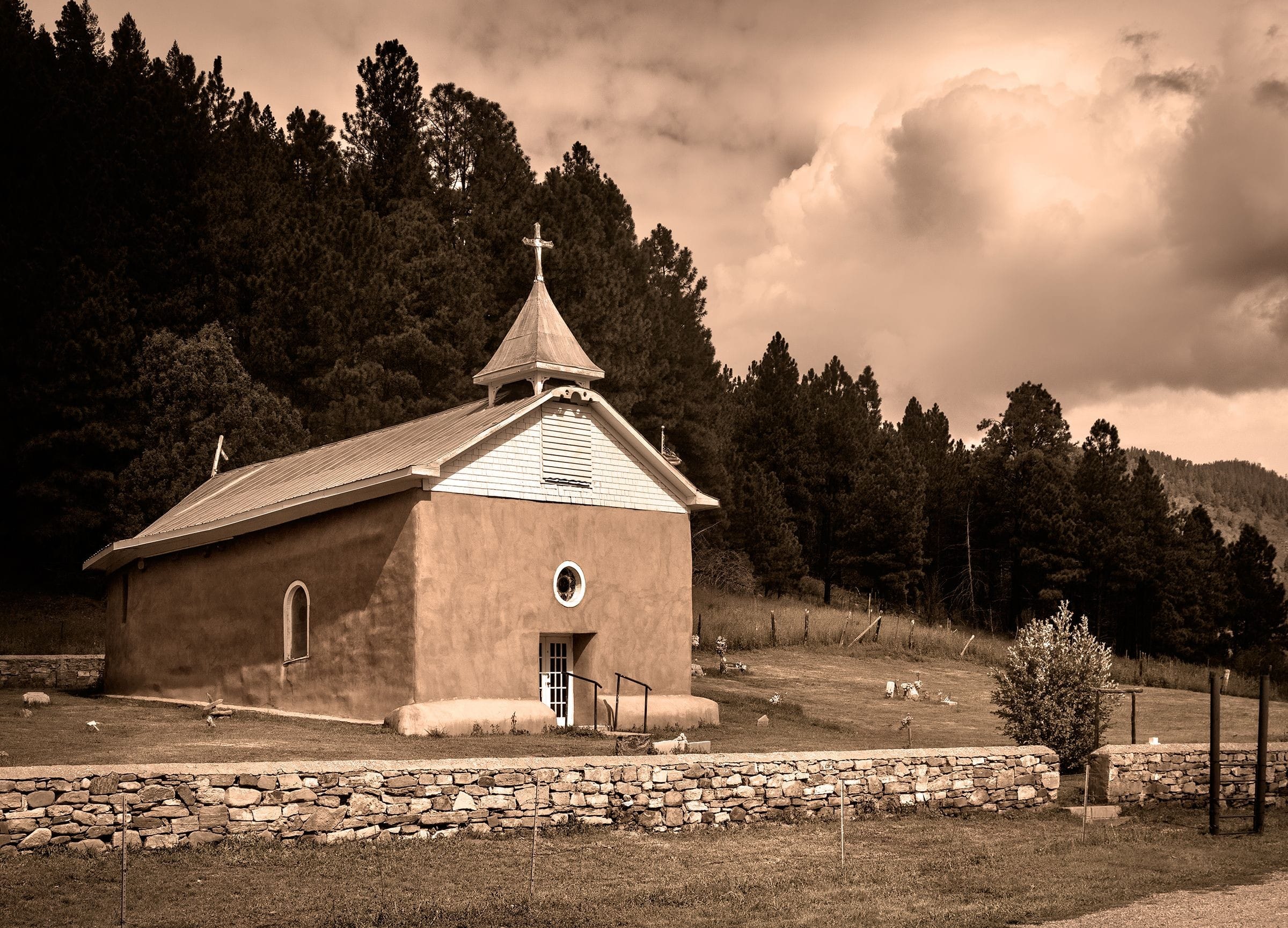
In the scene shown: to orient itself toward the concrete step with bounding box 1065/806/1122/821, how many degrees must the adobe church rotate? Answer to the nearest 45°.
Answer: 0° — it already faces it

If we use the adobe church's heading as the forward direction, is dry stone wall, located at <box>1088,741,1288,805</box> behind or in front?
in front

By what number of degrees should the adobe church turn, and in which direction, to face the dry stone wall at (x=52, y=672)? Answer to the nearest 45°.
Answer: approximately 180°

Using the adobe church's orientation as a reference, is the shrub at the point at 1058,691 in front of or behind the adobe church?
in front

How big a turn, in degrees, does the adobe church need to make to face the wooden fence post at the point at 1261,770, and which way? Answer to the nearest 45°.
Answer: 0° — it already faces it

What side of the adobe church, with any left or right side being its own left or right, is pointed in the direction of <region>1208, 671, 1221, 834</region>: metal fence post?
front

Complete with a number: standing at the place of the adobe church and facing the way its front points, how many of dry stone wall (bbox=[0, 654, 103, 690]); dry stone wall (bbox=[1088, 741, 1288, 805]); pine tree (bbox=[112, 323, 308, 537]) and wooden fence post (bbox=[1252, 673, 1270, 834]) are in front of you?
2

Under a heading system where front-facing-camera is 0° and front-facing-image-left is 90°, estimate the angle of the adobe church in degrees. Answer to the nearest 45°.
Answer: approximately 315°
